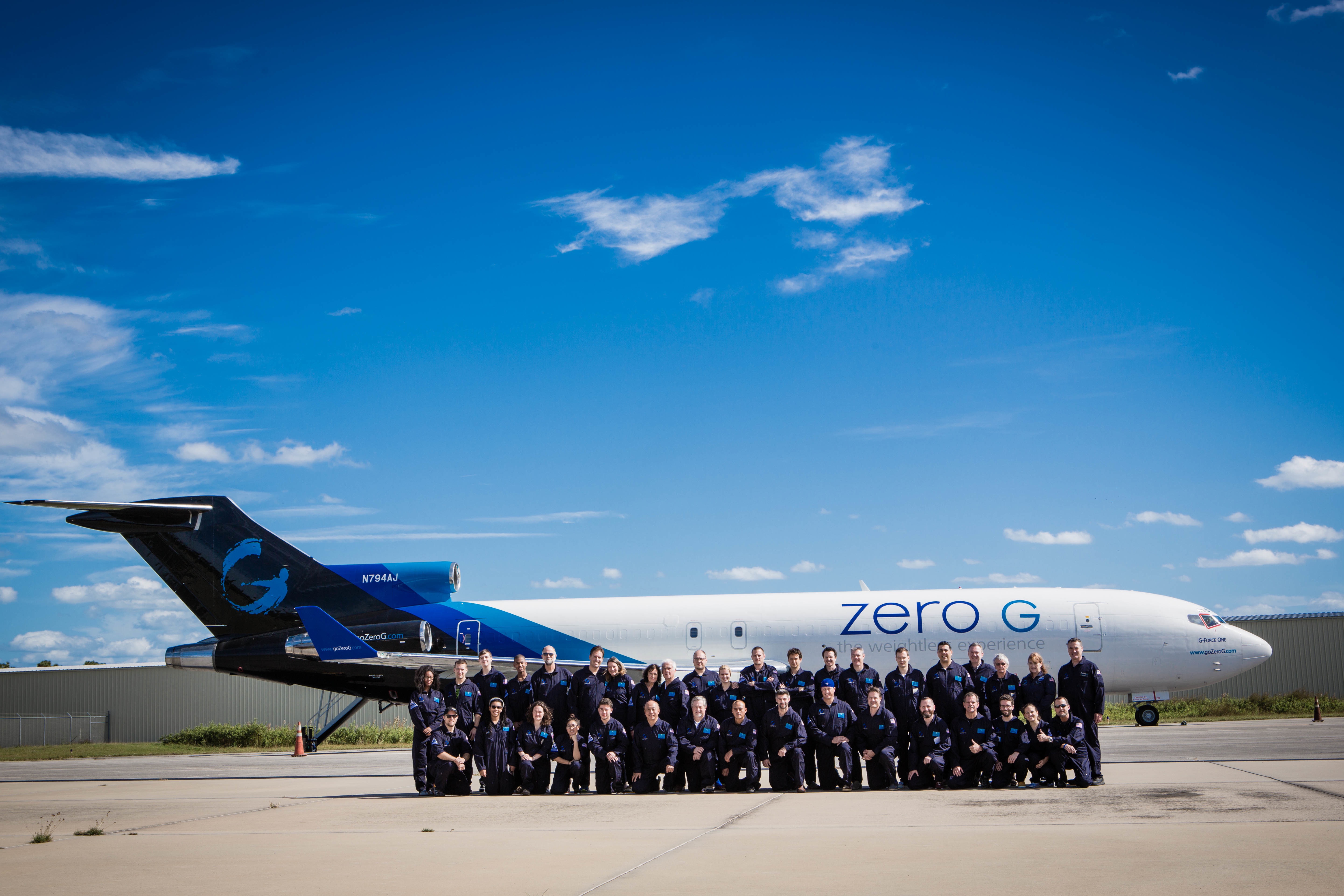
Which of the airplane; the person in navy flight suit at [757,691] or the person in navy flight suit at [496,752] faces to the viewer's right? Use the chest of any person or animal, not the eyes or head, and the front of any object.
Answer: the airplane

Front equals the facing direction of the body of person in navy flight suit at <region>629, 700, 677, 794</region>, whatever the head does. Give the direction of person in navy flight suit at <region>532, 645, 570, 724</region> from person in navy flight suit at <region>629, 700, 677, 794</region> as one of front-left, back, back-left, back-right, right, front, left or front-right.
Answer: back-right

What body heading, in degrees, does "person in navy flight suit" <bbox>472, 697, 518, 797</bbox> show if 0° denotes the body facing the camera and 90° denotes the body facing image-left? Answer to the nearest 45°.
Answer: approximately 0°

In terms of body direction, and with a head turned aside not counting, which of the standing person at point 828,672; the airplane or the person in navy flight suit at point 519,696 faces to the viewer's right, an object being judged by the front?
the airplane

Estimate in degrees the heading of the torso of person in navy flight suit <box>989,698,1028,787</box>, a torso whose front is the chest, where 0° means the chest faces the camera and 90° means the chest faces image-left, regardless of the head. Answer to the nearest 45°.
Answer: approximately 0°
